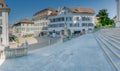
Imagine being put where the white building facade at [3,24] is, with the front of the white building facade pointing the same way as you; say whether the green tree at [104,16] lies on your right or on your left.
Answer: on your left

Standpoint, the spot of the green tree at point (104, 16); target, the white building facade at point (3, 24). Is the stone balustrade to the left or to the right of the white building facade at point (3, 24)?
left

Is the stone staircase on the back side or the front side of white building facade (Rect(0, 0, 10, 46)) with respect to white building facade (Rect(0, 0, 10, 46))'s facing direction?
on the front side

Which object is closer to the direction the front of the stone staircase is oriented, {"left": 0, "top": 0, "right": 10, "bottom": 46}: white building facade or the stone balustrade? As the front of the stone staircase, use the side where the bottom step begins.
the stone balustrade

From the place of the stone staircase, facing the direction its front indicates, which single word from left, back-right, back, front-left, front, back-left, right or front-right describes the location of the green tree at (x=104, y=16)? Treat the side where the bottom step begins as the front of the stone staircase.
back-right

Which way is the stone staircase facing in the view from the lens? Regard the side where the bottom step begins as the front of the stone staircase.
facing the viewer and to the left of the viewer

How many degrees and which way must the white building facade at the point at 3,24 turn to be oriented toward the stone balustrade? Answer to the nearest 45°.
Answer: approximately 45° to its right

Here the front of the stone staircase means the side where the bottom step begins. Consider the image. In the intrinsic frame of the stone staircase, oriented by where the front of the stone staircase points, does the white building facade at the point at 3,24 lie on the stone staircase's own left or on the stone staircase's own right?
on the stone staircase's own right

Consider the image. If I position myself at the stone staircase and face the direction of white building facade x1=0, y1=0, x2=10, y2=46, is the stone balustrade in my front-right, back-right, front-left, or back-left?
front-left

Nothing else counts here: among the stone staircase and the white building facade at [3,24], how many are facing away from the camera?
0
